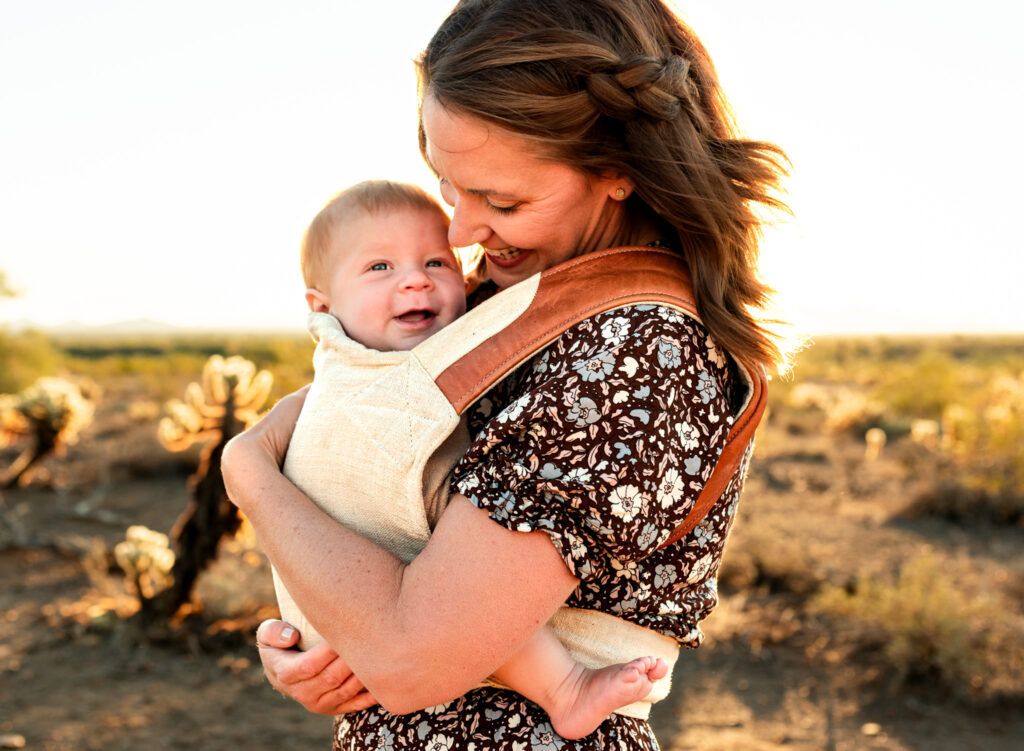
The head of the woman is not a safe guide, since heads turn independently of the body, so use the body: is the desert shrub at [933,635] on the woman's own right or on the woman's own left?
on the woman's own right

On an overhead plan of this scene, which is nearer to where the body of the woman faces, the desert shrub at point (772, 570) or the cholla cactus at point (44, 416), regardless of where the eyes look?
the cholla cactus

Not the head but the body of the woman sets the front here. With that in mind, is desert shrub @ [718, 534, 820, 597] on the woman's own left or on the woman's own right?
on the woman's own right

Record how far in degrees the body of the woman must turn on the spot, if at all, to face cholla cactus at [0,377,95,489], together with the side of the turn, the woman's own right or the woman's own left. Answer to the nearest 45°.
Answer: approximately 45° to the woman's own right

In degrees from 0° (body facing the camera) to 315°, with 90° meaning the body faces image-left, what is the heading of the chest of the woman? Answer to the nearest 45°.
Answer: approximately 90°

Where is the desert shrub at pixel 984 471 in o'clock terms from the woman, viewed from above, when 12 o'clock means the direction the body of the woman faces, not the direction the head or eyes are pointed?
The desert shrub is roughly at 4 o'clock from the woman.
